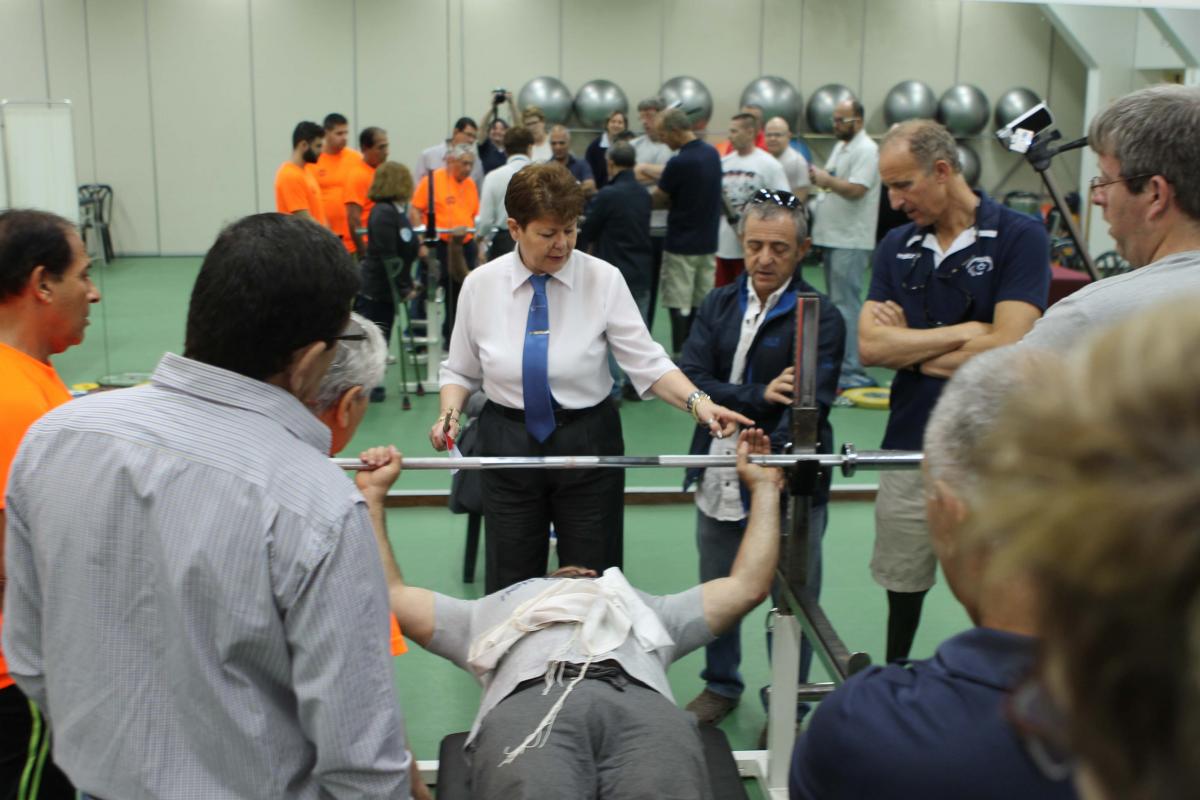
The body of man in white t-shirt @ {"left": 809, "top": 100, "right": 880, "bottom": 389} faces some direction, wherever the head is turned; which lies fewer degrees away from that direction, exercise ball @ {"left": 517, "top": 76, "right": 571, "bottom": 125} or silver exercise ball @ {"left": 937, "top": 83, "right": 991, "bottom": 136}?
the exercise ball

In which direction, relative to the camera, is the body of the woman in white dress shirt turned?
toward the camera

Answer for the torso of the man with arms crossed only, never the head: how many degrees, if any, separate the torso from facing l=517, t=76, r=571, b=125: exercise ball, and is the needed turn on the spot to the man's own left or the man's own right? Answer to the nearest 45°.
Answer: approximately 90° to the man's own right

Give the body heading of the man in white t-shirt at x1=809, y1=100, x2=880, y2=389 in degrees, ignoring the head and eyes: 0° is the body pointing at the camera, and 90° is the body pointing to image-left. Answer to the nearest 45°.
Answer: approximately 90°

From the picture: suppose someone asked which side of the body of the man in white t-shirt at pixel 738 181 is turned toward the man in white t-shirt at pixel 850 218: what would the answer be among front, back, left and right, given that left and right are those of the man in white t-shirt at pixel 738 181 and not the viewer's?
left

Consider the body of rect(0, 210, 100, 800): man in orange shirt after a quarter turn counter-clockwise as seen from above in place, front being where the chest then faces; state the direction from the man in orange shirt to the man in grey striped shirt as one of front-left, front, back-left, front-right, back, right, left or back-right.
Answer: back

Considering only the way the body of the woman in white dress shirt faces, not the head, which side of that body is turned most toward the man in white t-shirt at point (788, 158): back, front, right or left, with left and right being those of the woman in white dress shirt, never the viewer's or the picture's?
back

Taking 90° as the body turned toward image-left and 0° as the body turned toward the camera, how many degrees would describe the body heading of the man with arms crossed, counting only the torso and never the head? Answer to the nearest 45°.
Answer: approximately 45°

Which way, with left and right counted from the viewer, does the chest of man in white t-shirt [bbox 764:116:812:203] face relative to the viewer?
facing the viewer and to the left of the viewer

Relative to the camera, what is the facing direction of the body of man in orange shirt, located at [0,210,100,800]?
to the viewer's right

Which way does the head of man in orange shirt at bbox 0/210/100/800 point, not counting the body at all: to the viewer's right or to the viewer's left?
to the viewer's right

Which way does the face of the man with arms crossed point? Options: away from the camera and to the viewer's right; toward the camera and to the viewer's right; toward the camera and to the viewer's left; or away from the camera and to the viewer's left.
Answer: toward the camera and to the viewer's left

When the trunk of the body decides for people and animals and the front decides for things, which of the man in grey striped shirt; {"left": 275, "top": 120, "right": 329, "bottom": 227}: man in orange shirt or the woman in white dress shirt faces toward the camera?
the woman in white dress shirt

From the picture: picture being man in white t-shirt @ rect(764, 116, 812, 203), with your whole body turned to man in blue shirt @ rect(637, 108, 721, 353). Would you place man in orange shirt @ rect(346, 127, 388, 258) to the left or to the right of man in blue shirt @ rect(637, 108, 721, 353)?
right
